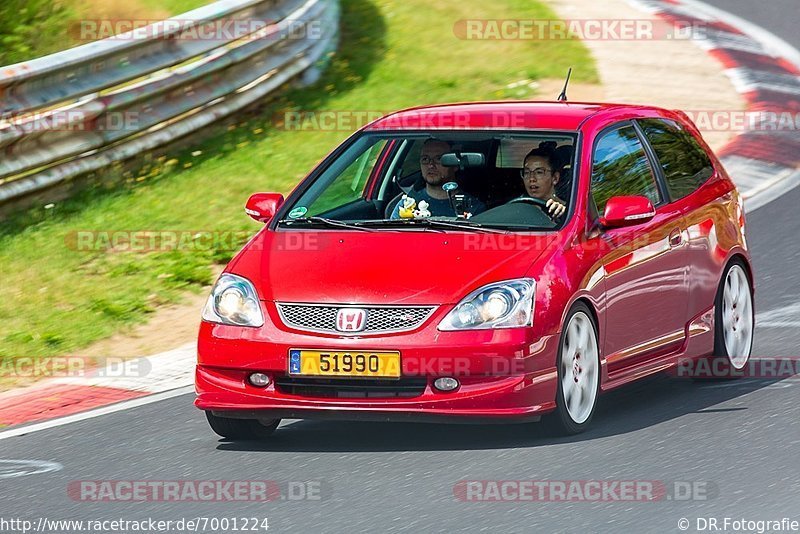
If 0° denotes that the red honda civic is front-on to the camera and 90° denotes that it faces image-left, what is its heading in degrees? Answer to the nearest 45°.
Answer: approximately 45°

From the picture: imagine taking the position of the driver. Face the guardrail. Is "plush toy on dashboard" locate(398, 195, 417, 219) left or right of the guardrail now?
left

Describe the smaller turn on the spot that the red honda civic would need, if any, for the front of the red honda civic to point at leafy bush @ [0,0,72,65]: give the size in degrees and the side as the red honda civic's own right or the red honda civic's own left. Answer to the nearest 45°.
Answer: approximately 90° to the red honda civic's own right

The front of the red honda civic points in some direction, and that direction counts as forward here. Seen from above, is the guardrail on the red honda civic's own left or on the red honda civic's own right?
on the red honda civic's own right
